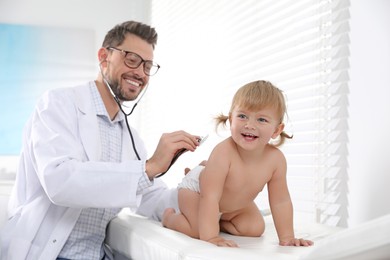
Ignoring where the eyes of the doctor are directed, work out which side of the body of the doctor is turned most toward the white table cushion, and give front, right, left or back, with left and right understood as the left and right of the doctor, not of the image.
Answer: front

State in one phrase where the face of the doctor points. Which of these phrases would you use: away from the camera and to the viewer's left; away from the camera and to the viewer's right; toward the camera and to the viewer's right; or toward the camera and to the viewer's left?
toward the camera and to the viewer's right

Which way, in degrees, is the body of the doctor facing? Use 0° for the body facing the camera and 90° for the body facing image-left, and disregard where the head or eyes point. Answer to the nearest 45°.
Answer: approximately 315°
